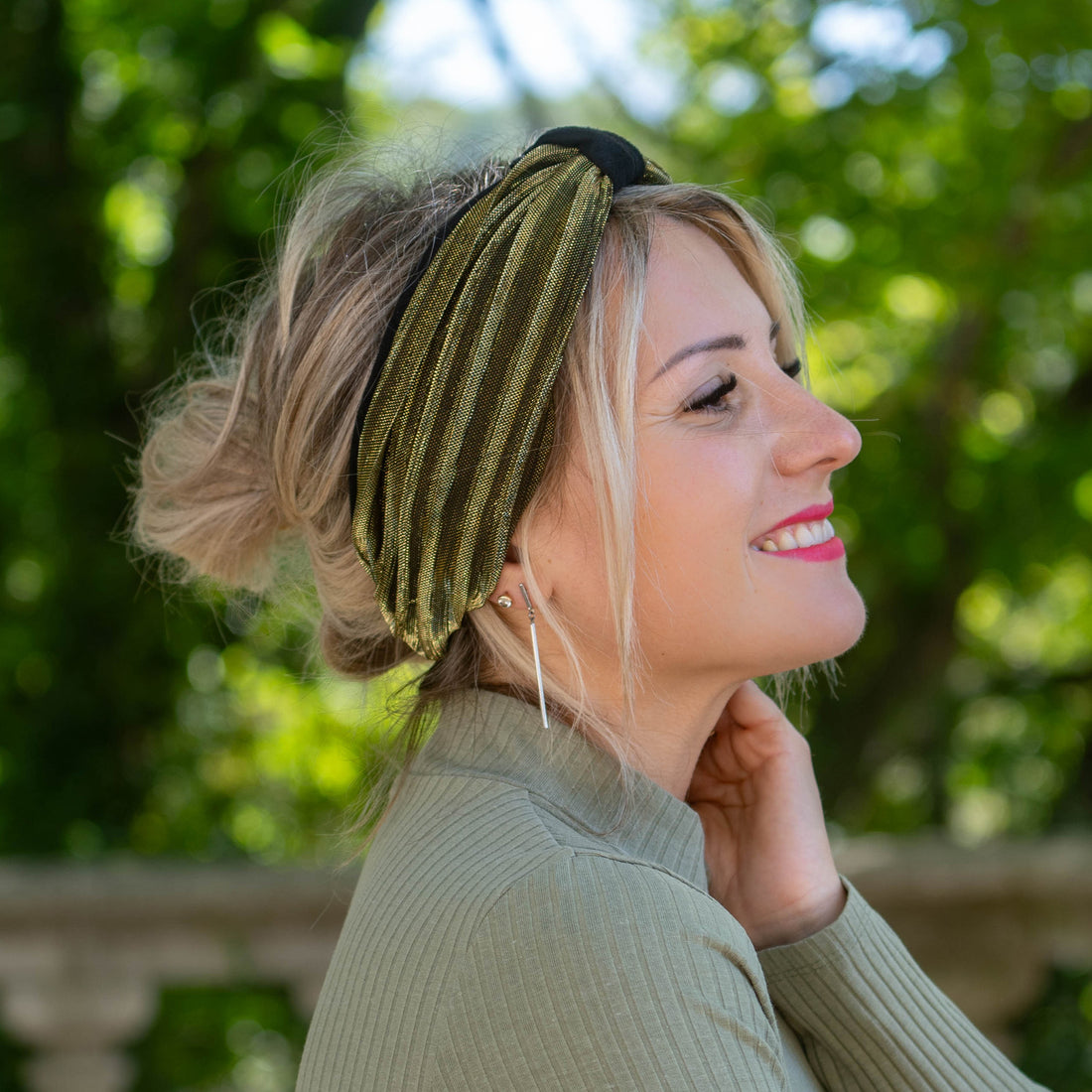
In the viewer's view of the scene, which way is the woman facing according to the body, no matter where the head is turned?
to the viewer's right

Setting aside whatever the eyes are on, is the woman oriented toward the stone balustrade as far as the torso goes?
no

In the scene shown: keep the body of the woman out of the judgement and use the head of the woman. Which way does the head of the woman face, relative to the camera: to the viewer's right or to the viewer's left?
to the viewer's right

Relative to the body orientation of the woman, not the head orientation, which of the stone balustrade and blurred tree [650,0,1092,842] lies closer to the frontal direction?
the blurred tree

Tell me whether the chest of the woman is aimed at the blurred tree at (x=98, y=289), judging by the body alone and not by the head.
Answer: no
